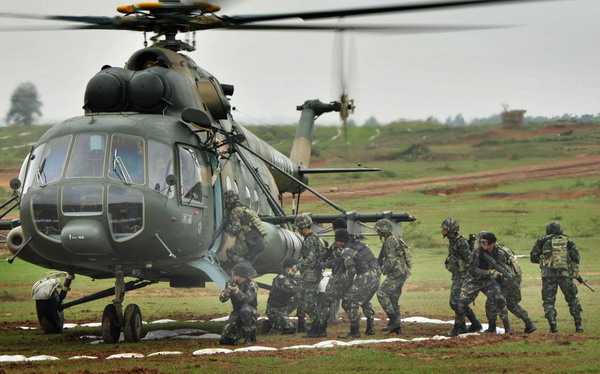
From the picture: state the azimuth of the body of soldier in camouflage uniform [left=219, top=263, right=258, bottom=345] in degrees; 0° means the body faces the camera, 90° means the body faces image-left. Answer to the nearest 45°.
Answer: approximately 45°

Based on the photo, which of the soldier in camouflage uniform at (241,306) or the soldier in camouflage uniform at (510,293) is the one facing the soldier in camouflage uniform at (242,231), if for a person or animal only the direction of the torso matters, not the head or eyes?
the soldier in camouflage uniform at (510,293)

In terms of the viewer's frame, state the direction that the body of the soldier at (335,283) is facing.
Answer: to the viewer's left

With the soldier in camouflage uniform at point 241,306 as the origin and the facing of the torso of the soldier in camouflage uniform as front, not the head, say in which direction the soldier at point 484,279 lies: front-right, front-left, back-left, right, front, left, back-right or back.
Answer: back-left

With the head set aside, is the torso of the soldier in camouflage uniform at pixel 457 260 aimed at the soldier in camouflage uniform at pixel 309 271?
yes

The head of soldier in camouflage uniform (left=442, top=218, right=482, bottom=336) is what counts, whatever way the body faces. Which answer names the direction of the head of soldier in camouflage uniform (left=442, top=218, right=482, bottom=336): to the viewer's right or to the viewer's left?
to the viewer's left

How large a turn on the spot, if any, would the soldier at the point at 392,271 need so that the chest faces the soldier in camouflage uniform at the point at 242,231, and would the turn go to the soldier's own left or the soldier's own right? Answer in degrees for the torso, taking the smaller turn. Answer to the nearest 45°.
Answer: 0° — they already face them

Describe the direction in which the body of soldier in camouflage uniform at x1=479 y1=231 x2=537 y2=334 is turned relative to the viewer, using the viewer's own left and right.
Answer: facing to the left of the viewer

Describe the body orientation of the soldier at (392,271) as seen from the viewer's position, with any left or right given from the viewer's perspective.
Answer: facing to the left of the viewer

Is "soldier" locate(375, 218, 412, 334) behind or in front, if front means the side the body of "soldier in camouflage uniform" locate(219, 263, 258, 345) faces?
behind

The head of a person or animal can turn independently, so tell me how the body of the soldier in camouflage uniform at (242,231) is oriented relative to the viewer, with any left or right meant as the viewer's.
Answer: facing to the left of the viewer

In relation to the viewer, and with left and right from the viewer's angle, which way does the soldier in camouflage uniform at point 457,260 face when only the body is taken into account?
facing to the left of the viewer

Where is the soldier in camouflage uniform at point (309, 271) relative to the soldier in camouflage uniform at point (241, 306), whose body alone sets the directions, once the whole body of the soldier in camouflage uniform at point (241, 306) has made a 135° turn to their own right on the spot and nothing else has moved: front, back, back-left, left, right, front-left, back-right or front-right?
front-right

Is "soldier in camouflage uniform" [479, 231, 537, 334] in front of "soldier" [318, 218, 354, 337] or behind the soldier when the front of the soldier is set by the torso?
behind
